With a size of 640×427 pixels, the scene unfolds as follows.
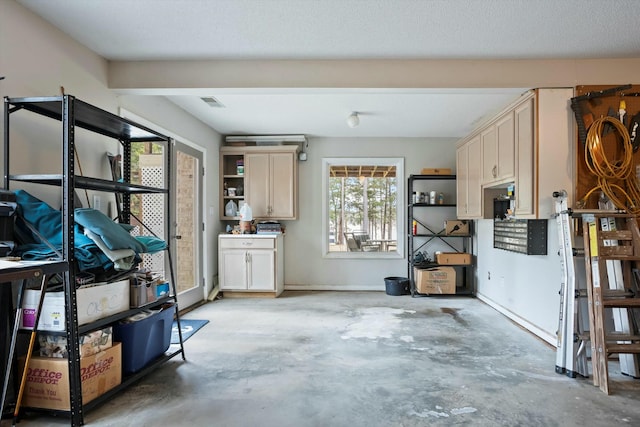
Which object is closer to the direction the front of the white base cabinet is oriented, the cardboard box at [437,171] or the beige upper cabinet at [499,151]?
the beige upper cabinet

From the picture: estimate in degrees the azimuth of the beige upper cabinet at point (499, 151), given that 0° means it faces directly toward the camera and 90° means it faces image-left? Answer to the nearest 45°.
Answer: approximately 45°

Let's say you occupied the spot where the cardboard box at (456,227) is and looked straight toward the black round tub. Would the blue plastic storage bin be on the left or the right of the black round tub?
left

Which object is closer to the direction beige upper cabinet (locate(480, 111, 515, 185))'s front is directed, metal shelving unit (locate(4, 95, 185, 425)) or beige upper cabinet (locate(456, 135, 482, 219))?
the metal shelving unit

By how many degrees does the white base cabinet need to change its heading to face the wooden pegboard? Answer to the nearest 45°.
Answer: approximately 45° to its left

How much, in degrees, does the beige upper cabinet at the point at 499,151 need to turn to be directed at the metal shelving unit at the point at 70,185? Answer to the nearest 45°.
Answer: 0° — it already faces it

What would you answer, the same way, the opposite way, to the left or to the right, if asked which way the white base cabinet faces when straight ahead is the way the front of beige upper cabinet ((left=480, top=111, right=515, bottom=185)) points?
to the left

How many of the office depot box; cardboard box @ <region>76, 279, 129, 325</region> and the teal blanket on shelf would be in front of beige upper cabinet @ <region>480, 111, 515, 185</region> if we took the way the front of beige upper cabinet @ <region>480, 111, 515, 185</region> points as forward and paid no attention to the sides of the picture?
3

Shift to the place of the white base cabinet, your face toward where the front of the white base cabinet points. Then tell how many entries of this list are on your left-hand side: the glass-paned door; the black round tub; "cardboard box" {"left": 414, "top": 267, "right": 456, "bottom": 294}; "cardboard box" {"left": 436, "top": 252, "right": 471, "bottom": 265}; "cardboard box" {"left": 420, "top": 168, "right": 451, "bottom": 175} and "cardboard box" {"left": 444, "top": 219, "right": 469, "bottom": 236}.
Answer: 5
